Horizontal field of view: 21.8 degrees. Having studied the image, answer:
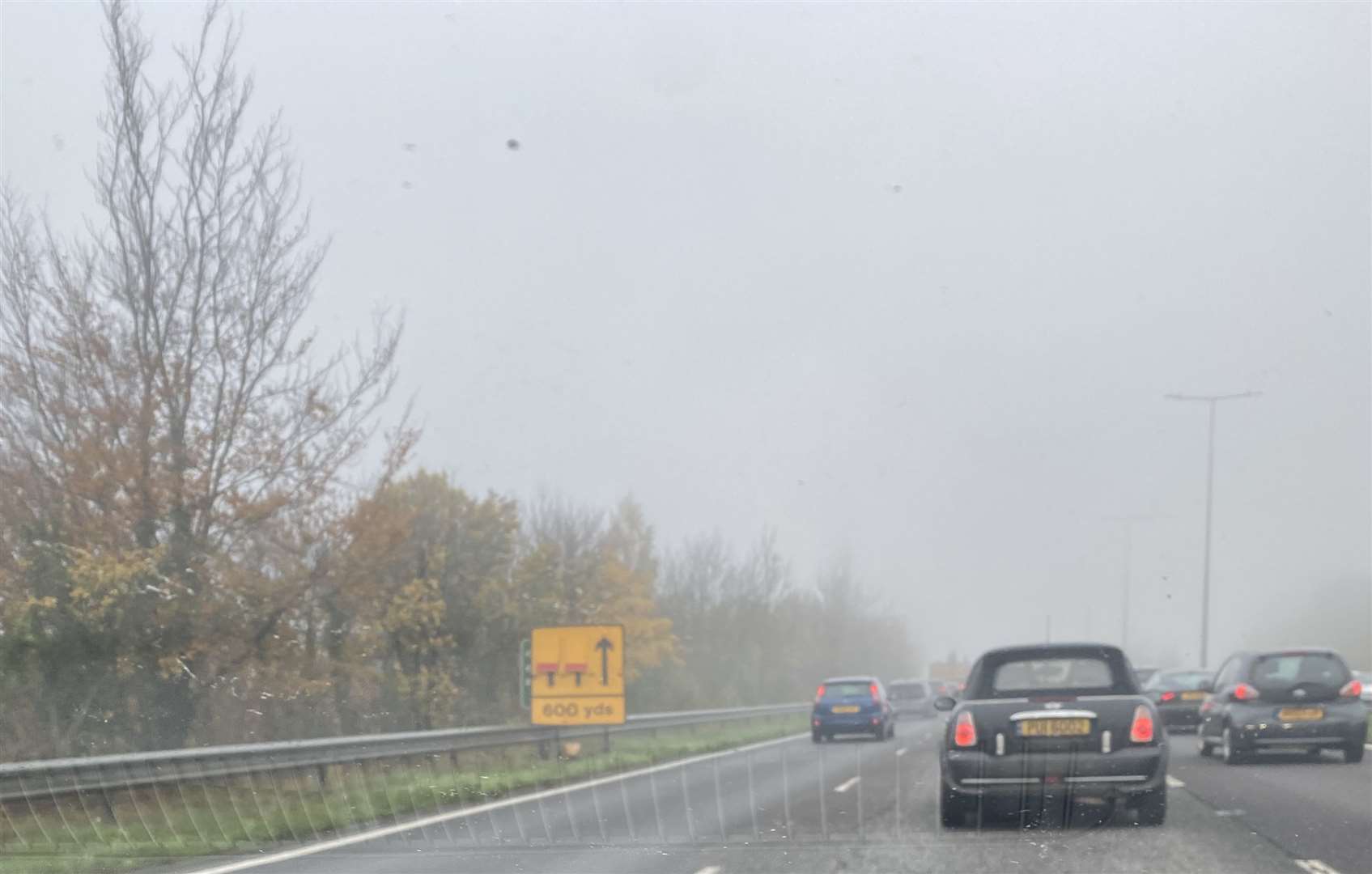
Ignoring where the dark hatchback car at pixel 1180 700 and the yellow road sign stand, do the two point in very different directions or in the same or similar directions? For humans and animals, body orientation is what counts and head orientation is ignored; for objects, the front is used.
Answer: very different directions

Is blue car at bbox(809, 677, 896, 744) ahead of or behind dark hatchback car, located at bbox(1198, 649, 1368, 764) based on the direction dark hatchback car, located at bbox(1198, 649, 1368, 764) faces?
ahead

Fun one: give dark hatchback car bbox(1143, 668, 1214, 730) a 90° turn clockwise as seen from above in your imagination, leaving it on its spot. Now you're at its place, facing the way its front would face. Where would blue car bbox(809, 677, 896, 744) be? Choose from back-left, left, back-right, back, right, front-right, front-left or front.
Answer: back

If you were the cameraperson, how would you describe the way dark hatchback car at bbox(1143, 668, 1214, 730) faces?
facing away from the viewer

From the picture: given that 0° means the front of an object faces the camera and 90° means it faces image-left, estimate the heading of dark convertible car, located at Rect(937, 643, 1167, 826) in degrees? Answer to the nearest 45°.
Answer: approximately 180°

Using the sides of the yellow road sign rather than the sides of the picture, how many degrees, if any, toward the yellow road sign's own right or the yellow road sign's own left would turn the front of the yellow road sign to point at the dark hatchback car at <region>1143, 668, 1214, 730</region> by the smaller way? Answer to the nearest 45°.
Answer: approximately 135° to the yellow road sign's own left

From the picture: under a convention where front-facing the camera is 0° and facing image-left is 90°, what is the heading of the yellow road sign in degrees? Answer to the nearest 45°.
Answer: approximately 0°

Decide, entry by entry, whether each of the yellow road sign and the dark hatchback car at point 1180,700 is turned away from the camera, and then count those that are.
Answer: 1

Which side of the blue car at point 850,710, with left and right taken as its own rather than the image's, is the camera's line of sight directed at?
back

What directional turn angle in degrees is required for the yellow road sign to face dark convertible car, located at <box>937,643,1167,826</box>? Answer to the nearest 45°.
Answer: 0° — it already faces it

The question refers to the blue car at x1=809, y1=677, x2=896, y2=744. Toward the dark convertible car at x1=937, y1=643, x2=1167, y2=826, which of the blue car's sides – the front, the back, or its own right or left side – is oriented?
back

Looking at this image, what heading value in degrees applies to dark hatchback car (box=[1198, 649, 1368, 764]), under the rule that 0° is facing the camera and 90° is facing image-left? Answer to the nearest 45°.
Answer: approximately 180°
